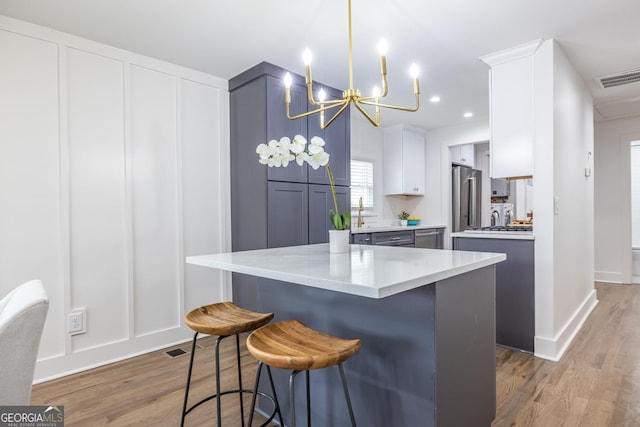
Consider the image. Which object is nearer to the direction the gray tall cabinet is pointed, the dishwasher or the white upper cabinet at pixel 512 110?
the white upper cabinet

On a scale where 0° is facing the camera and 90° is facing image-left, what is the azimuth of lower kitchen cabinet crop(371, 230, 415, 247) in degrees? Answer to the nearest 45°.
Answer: approximately 45°

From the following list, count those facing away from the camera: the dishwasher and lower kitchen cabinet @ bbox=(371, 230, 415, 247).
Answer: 0

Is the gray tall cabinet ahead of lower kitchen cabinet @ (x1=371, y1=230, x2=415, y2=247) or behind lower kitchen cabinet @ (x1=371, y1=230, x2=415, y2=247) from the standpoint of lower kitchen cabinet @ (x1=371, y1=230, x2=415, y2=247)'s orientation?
ahead

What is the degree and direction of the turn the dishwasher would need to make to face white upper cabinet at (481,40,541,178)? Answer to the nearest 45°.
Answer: approximately 45° to its left
